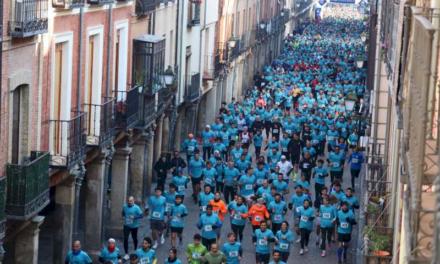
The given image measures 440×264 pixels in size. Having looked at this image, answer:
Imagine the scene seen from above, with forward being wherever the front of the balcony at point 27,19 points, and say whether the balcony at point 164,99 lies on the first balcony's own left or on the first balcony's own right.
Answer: on the first balcony's own left

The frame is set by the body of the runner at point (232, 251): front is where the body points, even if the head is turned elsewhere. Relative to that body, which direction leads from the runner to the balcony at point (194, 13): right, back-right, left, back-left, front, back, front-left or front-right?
back

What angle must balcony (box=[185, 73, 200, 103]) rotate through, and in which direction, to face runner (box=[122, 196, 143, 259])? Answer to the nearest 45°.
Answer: approximately 45° to its right

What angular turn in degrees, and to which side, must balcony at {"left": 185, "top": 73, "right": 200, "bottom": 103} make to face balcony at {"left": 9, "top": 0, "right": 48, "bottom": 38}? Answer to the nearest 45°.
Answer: approximately 45° to its right

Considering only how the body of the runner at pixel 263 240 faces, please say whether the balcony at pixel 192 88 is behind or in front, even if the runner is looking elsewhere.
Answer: behind

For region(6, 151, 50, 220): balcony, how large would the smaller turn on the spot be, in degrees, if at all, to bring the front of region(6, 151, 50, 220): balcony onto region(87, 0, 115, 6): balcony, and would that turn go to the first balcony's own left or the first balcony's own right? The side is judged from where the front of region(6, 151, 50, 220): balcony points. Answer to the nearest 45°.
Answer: approximately 135° to the first balcony's own left

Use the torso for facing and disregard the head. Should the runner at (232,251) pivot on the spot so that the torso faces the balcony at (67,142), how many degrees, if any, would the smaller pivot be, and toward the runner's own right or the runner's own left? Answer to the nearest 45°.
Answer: approximately 90° to the runner's own right

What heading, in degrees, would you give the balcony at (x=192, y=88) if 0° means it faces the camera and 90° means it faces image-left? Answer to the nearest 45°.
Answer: approximately 315°

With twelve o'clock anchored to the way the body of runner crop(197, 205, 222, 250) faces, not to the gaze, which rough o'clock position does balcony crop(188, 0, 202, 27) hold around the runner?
The balcony is roughly at 6 o'clock from the runner.

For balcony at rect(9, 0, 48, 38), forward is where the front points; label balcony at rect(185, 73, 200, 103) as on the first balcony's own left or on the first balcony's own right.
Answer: on the first balcony's own left

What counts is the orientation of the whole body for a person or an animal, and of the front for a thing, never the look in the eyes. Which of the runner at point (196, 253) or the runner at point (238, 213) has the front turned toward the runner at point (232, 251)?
the runner at point (238, 213)

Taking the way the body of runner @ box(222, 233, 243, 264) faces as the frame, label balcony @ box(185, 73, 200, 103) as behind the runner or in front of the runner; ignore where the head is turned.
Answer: behind

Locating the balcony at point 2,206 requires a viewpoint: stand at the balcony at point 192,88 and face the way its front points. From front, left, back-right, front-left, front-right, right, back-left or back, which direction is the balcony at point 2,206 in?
front-right
